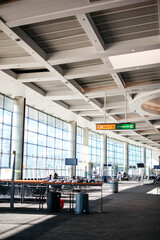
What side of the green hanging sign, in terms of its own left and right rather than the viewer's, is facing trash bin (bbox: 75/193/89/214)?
front

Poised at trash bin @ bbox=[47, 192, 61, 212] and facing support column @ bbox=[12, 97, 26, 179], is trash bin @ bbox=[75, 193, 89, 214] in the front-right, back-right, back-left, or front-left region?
back-right

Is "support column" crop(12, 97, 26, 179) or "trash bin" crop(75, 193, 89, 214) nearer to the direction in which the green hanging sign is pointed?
the trash bin

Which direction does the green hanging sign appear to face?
toward the camera

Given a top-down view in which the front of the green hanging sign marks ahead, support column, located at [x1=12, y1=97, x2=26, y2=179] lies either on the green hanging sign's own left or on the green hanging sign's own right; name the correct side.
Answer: on the green hanging sign's own right

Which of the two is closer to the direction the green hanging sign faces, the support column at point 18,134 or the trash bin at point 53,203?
the trash bin

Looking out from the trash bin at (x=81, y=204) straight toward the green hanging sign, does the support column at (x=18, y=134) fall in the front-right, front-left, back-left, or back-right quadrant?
front-left

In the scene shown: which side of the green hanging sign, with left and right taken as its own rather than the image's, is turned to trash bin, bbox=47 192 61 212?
front

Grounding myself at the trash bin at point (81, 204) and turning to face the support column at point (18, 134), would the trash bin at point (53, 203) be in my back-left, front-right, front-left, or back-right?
front-left
